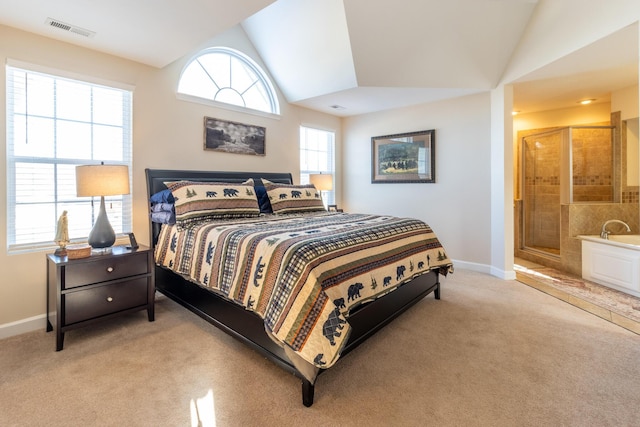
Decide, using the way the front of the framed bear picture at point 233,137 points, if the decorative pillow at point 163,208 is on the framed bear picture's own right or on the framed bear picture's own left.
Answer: on the framed bear picture's own right

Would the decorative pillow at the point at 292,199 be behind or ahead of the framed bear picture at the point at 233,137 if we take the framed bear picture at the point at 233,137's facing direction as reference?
ahead

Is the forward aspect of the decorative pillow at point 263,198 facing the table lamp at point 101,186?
no

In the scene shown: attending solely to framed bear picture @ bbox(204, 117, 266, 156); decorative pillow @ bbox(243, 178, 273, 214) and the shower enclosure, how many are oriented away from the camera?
0

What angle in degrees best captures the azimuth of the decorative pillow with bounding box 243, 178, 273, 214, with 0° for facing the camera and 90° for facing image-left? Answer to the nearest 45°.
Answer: approximately 315°

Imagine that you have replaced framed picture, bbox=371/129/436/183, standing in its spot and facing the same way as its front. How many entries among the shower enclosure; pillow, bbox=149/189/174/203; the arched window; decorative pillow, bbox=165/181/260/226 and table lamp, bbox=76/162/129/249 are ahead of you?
4

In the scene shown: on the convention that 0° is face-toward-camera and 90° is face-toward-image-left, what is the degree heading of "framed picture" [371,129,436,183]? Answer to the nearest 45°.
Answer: approximately 45°

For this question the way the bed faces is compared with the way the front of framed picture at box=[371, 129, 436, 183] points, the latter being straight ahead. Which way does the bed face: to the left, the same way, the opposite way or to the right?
to the left

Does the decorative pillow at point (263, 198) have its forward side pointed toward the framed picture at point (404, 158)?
no

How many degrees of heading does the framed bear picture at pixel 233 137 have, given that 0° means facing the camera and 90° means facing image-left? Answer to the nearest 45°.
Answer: approximately 315°

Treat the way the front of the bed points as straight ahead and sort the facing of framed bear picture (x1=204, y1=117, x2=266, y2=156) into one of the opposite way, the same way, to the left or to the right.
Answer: the same way
